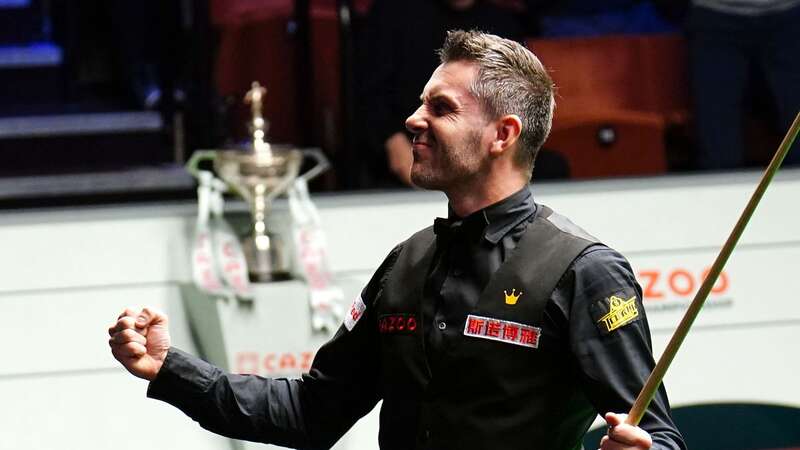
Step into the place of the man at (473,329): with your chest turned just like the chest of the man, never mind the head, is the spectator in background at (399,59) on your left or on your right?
on your right

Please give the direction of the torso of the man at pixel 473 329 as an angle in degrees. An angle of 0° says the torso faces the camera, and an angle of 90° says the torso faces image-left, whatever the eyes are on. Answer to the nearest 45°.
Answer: approximately 45°

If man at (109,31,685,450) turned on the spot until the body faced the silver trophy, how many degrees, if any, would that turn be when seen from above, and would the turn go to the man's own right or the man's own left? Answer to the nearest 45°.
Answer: approximately 135° to the man's own right

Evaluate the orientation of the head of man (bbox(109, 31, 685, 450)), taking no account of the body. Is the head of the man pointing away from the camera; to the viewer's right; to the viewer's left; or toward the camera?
to the viewer's left

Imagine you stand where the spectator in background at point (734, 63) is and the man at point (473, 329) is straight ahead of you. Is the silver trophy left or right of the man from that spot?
right

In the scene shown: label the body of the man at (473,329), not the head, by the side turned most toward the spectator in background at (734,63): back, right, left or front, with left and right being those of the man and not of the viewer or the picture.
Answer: back
